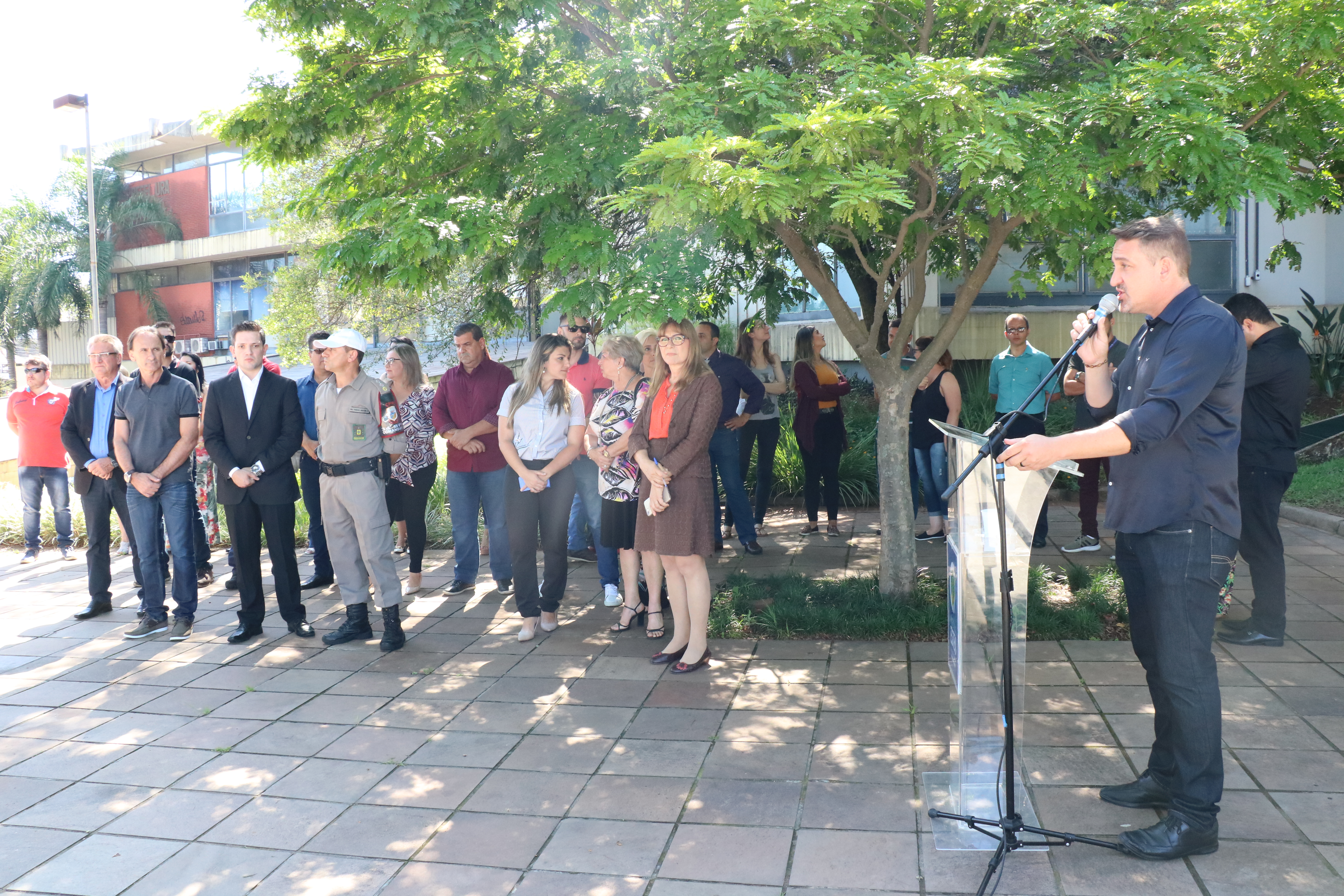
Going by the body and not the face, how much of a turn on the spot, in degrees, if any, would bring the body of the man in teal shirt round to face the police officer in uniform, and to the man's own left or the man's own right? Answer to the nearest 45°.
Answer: approximately 45° to the man's own right

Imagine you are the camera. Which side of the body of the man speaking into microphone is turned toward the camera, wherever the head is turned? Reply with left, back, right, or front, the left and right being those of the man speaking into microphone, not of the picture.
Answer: left

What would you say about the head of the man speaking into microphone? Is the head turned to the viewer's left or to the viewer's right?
to the viewer's left

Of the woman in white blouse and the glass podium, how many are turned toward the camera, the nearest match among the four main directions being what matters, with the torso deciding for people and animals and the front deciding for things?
1

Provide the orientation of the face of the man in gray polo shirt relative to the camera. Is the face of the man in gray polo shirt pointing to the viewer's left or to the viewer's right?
to the viewer's right

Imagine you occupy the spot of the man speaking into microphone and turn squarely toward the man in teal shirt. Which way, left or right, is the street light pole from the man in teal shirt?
left
